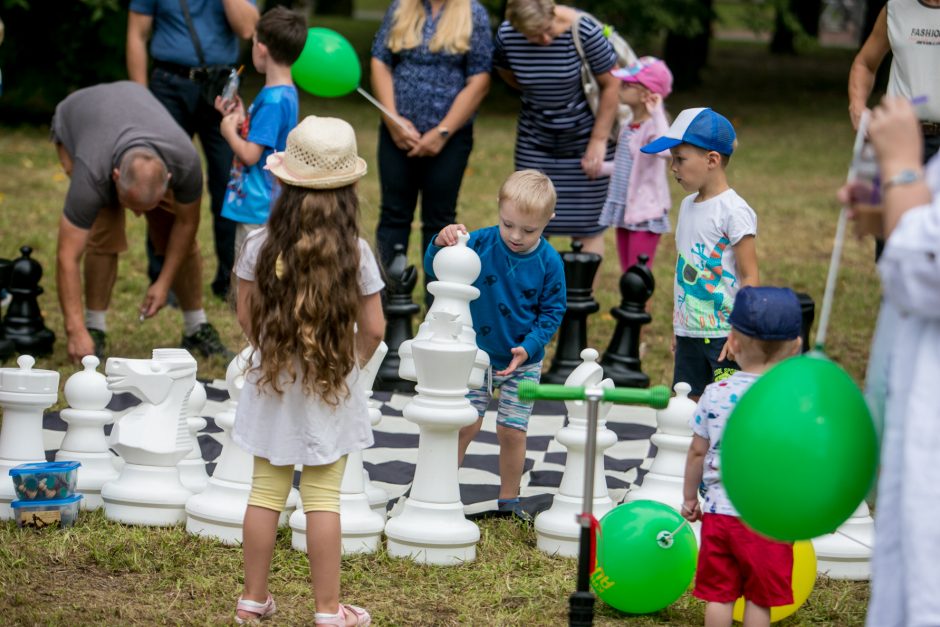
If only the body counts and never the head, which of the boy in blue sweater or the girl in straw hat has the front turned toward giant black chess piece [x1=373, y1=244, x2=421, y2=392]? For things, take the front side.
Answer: the girl in straw hat

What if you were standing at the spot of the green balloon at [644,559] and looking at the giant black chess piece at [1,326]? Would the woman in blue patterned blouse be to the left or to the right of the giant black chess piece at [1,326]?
right

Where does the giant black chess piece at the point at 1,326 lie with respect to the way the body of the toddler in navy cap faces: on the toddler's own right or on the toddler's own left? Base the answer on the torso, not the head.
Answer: on the toddler's own left

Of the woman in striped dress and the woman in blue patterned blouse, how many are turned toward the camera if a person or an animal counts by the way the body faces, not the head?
2

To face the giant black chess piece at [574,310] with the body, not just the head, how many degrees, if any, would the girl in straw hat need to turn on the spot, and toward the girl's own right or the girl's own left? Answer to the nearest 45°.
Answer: approximately 45° to the girl's own right

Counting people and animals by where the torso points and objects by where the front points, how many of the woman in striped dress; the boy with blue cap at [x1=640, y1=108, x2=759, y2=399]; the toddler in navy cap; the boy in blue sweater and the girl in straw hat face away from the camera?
2

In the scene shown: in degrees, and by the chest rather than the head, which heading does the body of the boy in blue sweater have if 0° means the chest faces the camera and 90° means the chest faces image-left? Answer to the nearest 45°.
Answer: approximately 0°

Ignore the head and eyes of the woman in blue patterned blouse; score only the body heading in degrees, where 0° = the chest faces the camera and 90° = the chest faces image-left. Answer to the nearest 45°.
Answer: approximately 0°

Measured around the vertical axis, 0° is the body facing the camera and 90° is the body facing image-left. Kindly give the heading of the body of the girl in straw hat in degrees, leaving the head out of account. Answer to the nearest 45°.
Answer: approximately 180°

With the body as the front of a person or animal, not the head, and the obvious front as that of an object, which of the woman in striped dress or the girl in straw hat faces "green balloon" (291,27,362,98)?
the girl in straw hat
